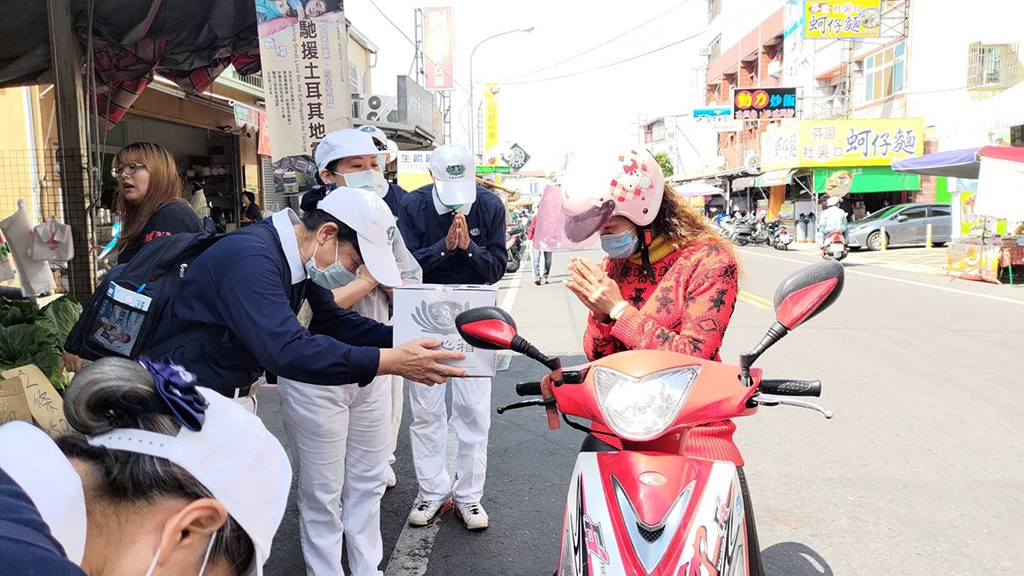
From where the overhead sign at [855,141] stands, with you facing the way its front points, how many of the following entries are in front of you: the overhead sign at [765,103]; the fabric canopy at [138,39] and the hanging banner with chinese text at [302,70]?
2

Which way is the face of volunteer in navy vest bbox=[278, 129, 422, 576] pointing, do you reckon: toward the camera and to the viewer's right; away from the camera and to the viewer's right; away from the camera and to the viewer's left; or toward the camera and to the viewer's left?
toward the camera and to the viewer's right

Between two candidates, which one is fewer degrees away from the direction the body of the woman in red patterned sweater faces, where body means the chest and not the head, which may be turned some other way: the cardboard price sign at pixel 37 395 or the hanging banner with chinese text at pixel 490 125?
the cardboard price sign

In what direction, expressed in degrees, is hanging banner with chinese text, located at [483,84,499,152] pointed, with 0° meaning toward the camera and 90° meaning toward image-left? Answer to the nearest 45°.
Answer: approximately 0°

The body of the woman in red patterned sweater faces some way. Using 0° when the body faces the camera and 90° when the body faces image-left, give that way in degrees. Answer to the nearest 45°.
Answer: approximately 45°

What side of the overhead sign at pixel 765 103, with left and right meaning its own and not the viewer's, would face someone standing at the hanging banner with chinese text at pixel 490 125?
right

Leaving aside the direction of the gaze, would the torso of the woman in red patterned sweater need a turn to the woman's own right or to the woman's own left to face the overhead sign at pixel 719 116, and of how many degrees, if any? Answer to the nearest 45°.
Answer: approximately 135° to the woman's own right

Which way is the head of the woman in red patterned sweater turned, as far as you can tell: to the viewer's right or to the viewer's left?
to the viewer's left

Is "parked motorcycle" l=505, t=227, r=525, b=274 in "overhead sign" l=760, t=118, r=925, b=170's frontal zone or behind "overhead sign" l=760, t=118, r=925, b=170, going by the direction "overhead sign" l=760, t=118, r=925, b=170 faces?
frontal zone

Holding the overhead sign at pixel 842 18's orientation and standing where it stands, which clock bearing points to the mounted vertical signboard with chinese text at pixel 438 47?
The mounted vertical signboard with chinese text is roughly at 2 o'clock from the overhead sign.
